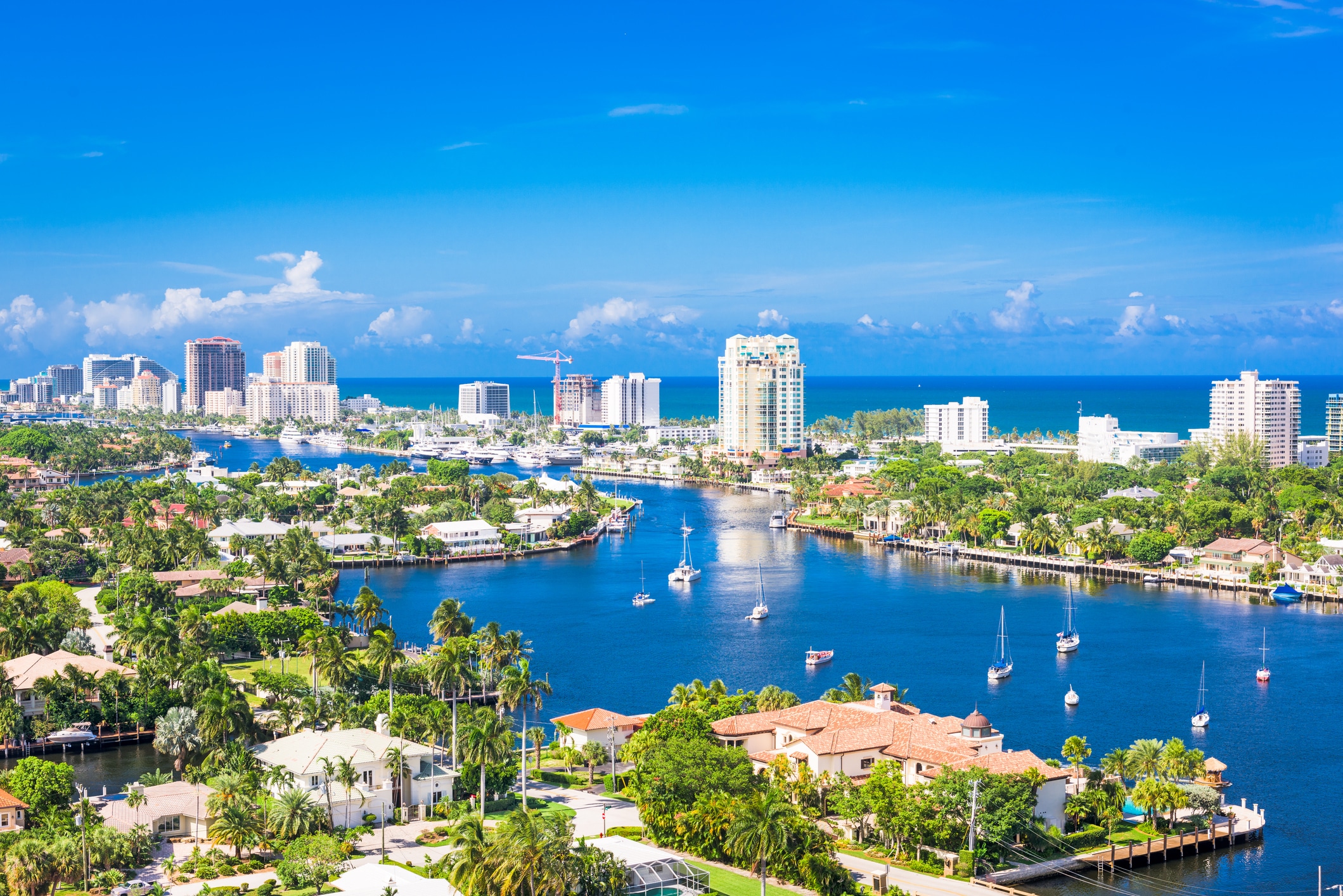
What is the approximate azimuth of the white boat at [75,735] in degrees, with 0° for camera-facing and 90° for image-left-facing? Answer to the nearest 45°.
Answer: approximately 90°

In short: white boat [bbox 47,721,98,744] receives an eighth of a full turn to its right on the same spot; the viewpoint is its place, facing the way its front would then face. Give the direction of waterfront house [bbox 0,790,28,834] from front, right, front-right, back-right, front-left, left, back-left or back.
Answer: back-left

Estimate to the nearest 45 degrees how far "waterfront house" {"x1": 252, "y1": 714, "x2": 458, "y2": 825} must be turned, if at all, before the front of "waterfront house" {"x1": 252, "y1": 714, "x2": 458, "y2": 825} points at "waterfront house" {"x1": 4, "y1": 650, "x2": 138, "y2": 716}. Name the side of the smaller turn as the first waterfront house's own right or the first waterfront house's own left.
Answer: approximately 180°

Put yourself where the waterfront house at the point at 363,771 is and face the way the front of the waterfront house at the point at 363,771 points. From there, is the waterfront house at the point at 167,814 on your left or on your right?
on your right

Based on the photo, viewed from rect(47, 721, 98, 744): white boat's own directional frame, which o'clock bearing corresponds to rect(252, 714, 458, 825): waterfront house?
The waterfront house is roughly at 8 o'clock from the white boat.

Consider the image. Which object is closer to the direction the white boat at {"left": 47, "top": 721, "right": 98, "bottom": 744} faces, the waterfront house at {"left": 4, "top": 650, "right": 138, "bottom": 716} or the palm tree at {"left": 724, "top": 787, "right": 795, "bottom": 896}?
the waterfront house

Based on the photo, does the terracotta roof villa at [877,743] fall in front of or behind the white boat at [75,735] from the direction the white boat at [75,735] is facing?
behind

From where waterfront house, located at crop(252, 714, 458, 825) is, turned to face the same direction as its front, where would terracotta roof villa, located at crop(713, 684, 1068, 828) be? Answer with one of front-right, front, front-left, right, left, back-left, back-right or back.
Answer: front-left

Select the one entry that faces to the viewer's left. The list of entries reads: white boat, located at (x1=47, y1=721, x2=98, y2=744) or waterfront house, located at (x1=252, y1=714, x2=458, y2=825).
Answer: the white boat

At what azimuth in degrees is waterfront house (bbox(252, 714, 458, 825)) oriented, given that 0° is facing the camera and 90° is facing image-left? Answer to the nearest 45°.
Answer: approximately 315°

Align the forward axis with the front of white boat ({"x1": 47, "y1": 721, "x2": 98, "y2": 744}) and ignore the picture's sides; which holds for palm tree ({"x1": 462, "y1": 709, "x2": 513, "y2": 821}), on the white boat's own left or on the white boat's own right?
on the white boat's own left

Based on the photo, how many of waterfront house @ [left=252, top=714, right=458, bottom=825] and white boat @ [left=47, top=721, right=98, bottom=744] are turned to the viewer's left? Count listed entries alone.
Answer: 1

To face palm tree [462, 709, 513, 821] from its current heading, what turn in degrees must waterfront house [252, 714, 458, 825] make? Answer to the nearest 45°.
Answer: approximately 45° to its left

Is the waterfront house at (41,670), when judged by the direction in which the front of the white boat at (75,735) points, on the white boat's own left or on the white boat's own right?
on the white boat's own right

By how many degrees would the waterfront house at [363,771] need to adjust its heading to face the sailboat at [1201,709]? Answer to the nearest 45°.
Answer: approximately 45° to its left

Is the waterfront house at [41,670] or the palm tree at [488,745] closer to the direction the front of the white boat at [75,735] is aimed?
the waterfront house

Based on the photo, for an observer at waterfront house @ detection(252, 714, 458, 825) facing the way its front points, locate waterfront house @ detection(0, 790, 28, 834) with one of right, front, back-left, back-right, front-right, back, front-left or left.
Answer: back-right
